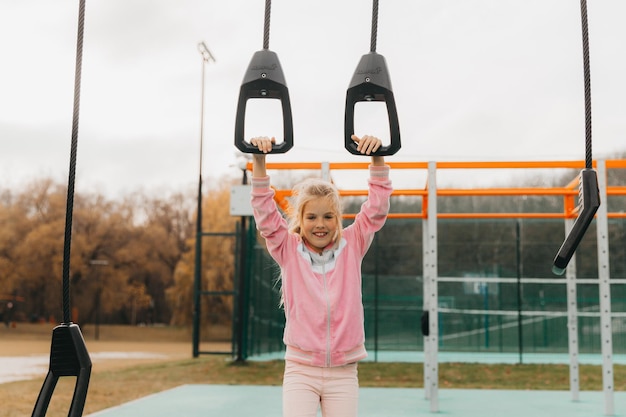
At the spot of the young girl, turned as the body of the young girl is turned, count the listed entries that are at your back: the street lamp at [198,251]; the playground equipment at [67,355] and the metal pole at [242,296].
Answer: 2

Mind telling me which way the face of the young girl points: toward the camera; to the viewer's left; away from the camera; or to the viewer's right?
toward the camera

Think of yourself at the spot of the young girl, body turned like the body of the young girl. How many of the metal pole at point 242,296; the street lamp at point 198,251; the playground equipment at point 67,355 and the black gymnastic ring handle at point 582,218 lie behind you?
2

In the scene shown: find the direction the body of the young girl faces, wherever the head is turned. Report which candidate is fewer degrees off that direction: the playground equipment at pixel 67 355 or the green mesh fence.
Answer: the playground equipment

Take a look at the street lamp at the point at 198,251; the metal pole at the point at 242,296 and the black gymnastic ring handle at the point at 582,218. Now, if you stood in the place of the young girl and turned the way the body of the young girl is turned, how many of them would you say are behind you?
2

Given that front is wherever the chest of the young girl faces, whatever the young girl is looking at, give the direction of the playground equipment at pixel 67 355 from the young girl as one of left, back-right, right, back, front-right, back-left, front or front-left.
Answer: front-right

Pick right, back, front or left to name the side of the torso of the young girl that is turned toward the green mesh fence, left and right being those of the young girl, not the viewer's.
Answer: back

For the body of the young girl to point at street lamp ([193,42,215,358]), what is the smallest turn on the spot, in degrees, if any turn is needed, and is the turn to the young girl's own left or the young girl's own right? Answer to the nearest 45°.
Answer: approximately 180°

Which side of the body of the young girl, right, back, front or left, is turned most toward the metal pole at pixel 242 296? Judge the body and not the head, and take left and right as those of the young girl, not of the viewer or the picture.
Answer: back

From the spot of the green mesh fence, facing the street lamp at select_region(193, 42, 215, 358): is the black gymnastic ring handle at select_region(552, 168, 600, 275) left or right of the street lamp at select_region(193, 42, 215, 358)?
left

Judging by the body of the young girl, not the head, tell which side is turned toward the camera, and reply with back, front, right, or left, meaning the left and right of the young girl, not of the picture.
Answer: front

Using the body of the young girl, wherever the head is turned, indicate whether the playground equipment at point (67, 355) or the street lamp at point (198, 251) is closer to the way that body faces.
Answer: the playground equipment

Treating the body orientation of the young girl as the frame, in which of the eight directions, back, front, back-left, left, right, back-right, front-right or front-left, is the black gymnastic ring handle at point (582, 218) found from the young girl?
front-left
